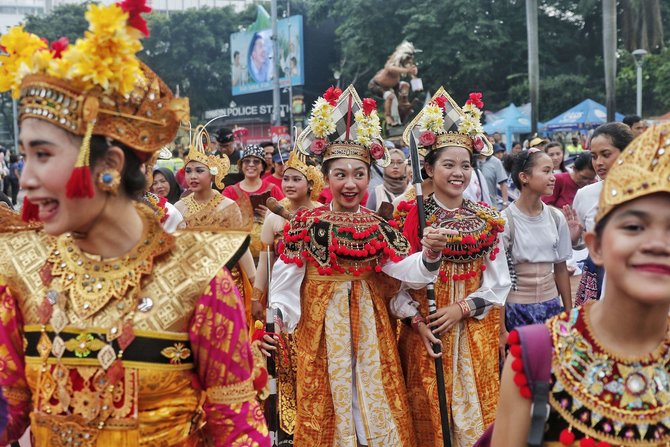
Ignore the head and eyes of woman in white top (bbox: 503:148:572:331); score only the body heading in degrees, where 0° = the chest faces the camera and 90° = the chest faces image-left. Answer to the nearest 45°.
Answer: approximately 315°

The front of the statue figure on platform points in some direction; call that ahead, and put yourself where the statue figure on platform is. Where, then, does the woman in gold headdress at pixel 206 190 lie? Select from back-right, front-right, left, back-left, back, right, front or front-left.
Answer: front-right

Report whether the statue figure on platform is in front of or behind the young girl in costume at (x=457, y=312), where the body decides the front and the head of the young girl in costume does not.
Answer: behind

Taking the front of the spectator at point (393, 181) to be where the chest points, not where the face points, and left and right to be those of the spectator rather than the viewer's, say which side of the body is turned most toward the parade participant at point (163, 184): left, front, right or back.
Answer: right

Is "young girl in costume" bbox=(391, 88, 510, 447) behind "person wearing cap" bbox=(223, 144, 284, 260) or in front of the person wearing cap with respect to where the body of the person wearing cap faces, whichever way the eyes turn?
in front

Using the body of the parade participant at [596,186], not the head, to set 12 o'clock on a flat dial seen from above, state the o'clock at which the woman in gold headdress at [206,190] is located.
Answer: The woman in gold headdress is roughly at 2 o'clock from the parade participant.

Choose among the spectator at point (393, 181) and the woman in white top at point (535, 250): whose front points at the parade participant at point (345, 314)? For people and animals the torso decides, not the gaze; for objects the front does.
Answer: the spectator

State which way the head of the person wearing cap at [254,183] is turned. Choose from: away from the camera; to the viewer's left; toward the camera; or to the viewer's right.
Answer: toward the camera

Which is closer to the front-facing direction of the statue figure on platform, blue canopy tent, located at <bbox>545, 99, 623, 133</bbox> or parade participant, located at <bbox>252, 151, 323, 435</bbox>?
the parade participant

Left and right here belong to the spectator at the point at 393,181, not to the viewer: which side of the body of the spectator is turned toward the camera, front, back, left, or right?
front

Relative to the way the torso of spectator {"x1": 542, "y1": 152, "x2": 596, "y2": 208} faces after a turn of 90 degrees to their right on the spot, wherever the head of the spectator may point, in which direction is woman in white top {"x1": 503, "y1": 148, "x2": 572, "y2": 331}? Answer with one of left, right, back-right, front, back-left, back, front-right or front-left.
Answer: front-left

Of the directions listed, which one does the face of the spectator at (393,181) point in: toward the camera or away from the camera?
toward the camera

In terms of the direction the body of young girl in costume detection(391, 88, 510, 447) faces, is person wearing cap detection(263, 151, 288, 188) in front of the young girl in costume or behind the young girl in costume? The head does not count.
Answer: behind

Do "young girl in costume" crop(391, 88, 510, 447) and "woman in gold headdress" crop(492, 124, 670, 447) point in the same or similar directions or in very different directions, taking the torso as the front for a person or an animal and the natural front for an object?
same or similar directions

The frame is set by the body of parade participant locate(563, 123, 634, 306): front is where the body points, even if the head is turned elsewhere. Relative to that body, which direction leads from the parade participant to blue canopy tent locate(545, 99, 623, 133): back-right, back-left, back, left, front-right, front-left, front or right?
back-right
